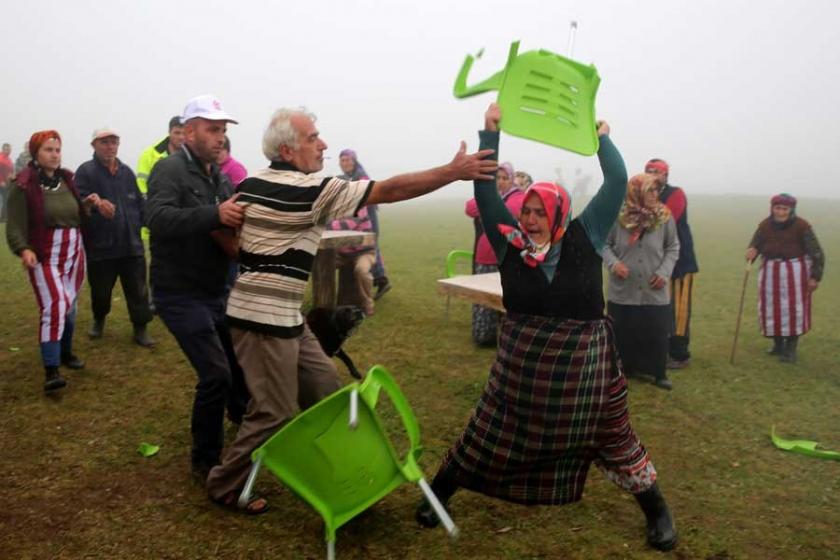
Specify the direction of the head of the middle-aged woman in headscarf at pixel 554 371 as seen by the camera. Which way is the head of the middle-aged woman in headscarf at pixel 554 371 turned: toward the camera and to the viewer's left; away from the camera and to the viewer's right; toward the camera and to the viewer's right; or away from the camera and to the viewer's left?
toward the camera and to the viewer's left

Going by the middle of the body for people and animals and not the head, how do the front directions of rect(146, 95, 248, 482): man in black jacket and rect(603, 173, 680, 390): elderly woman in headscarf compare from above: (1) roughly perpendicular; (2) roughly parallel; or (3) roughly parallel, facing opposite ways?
roughly perpendicular

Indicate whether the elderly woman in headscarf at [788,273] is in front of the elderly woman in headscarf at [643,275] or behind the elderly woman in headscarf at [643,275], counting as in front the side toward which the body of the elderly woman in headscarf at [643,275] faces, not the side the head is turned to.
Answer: behind

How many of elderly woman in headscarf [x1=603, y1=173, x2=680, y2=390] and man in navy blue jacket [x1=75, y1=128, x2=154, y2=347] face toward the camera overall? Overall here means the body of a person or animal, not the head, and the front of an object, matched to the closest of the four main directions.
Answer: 2

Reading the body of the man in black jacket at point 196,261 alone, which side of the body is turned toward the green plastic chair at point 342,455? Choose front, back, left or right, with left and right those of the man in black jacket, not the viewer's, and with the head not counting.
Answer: front

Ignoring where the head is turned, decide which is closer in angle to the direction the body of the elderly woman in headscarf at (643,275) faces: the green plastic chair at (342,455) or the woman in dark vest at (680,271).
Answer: the green plastic chair

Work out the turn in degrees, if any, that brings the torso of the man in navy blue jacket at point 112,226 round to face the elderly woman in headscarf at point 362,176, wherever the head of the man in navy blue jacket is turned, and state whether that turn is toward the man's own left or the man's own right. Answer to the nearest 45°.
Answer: approximately 135° to the man's own left

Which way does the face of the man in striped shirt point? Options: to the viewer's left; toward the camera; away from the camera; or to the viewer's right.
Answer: to the viewer's right

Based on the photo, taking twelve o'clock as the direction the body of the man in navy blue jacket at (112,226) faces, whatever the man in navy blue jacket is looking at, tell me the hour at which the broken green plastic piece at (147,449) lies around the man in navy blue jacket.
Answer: The broken green plastic piece is roughly at 12 o'clock from the man in navy blue jacket.

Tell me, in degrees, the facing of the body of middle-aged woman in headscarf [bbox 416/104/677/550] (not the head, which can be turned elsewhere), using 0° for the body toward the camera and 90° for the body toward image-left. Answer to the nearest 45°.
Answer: approximately 45°

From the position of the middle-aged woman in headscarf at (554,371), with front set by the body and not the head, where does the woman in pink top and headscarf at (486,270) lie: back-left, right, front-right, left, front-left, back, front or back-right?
back-right

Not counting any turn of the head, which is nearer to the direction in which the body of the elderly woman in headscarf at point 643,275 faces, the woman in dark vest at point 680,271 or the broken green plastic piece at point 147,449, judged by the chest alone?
the broken green plastic piece

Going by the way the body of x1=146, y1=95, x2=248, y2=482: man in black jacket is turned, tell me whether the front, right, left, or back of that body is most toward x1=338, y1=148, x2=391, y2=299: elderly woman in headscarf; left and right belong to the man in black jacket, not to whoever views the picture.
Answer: left

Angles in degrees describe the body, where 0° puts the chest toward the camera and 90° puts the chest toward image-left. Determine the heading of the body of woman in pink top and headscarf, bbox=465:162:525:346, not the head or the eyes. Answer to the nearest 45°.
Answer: approximately 45°
